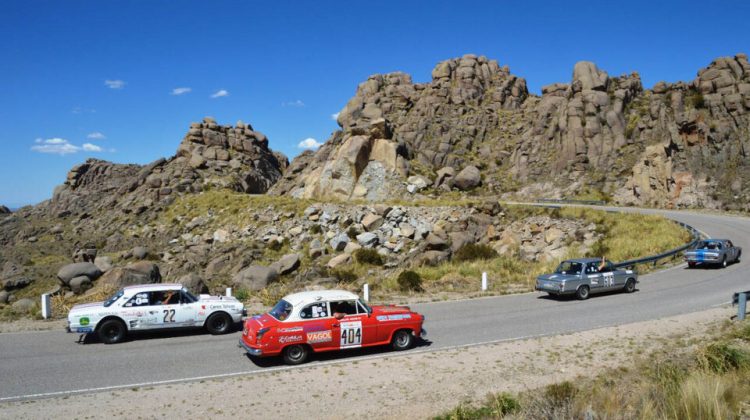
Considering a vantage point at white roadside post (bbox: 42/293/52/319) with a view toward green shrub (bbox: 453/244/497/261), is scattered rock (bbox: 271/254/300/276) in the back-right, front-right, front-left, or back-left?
front-left

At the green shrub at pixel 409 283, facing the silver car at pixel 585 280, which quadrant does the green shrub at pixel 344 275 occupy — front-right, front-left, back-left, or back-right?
back-left

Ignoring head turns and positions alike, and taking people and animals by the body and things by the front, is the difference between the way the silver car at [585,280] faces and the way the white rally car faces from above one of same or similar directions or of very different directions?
same or similar directions
